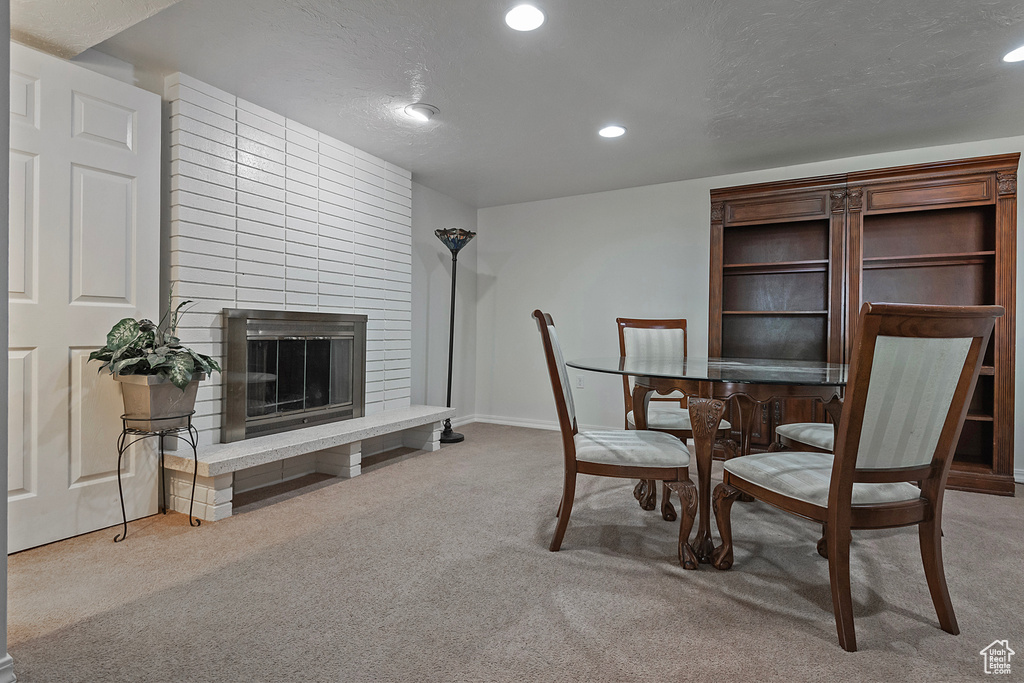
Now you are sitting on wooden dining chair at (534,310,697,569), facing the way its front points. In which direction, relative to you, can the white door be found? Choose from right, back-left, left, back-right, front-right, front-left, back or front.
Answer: back

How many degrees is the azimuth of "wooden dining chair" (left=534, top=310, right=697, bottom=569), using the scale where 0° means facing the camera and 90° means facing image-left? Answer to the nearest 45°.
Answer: approximately 270°

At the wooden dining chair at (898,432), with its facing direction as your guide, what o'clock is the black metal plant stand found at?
The black metal plant stand is roughly at 10 o'clock from the wooden dining chair.

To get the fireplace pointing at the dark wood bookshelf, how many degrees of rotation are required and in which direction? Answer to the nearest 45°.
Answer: approximately 45° to its left

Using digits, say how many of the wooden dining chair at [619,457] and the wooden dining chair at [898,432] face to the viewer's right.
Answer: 1

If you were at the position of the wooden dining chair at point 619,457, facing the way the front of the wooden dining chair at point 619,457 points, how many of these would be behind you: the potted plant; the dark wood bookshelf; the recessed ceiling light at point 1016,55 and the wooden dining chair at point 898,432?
1

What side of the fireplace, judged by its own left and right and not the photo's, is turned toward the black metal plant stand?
right

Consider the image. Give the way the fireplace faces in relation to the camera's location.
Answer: facing the viewer and to the right of the viewer

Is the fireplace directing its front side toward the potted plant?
no

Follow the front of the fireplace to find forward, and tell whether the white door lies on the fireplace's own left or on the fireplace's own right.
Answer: on the fireplace's own right

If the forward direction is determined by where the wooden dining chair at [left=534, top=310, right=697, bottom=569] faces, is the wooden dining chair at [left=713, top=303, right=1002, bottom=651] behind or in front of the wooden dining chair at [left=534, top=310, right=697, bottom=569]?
in front

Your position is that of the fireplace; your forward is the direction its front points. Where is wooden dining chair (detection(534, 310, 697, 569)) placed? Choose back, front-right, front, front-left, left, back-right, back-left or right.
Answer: front

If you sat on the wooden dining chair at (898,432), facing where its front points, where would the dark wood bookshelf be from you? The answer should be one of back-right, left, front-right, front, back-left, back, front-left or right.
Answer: front-right

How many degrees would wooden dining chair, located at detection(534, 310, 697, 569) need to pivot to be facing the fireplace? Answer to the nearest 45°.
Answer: approximately 180°
